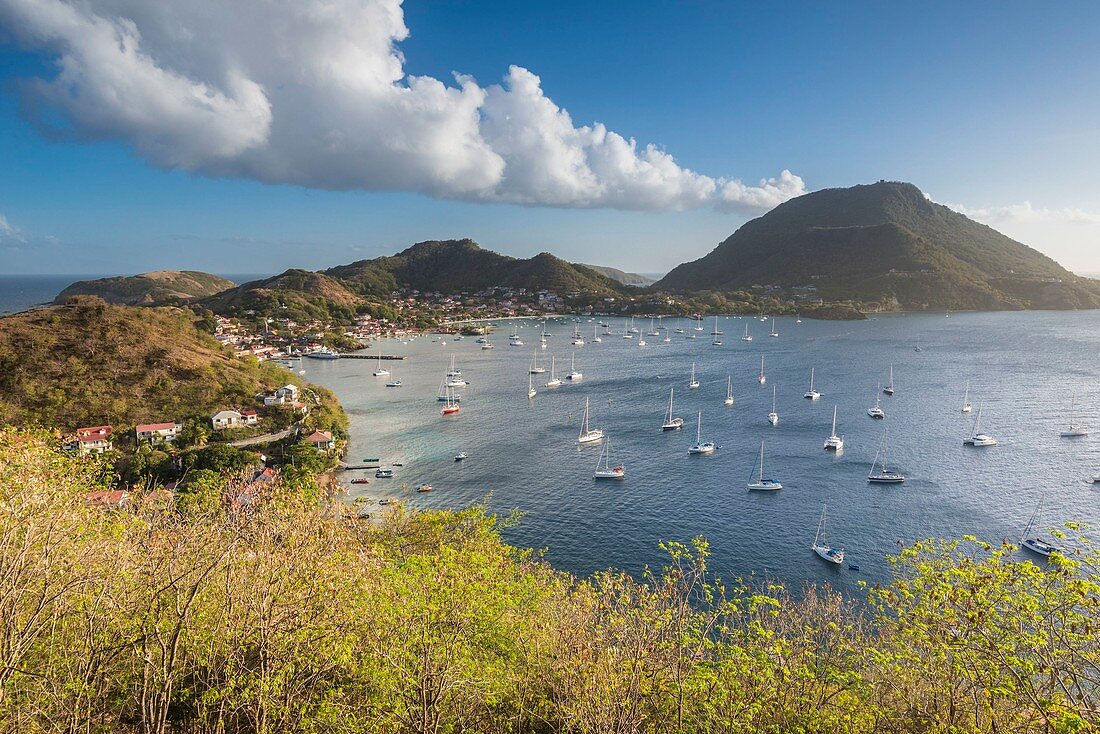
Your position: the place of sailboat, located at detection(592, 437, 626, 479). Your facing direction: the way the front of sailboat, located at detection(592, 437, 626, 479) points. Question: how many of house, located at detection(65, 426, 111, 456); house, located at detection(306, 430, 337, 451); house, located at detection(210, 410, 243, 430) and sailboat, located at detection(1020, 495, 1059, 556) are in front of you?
3

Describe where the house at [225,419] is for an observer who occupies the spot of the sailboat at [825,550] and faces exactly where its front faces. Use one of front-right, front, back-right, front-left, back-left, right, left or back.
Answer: front-left

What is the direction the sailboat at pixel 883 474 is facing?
to the viewer's left

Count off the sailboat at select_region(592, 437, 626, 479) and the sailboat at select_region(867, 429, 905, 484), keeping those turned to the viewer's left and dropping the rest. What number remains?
2

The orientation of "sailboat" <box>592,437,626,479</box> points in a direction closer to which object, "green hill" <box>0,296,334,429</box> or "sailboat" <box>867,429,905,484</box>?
the green hill

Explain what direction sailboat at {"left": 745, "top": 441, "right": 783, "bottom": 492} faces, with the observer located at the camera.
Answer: facing to the left of the viewer

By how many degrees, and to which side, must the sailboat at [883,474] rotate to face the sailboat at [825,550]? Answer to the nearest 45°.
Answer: approximately 90° to its left

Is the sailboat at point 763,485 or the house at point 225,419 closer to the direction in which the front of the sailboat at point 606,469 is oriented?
the house

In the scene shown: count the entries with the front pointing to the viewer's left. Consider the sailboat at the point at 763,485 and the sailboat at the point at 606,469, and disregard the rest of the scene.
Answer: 2
